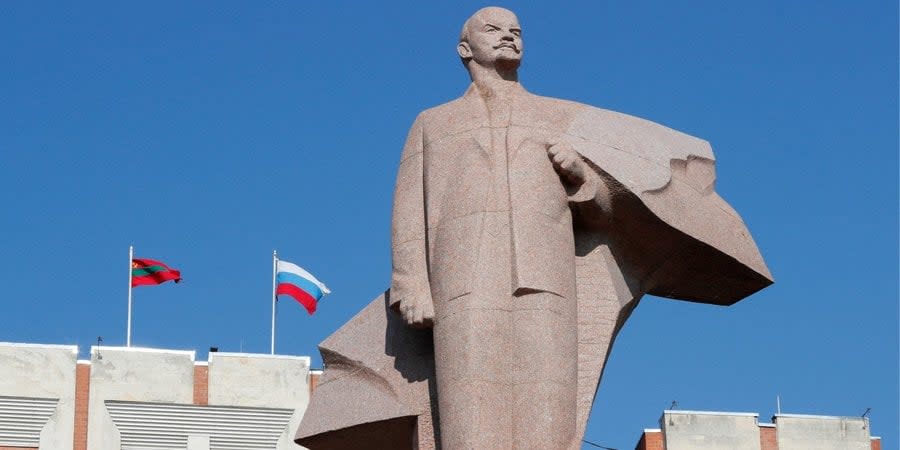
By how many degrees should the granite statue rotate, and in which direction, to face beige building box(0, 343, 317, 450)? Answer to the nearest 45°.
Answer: approximately 180°

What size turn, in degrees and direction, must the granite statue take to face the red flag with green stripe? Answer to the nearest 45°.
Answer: approximately 180°

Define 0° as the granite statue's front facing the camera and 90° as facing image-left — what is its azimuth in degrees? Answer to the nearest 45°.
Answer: approximately 0°

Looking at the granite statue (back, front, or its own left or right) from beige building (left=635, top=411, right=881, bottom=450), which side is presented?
back
